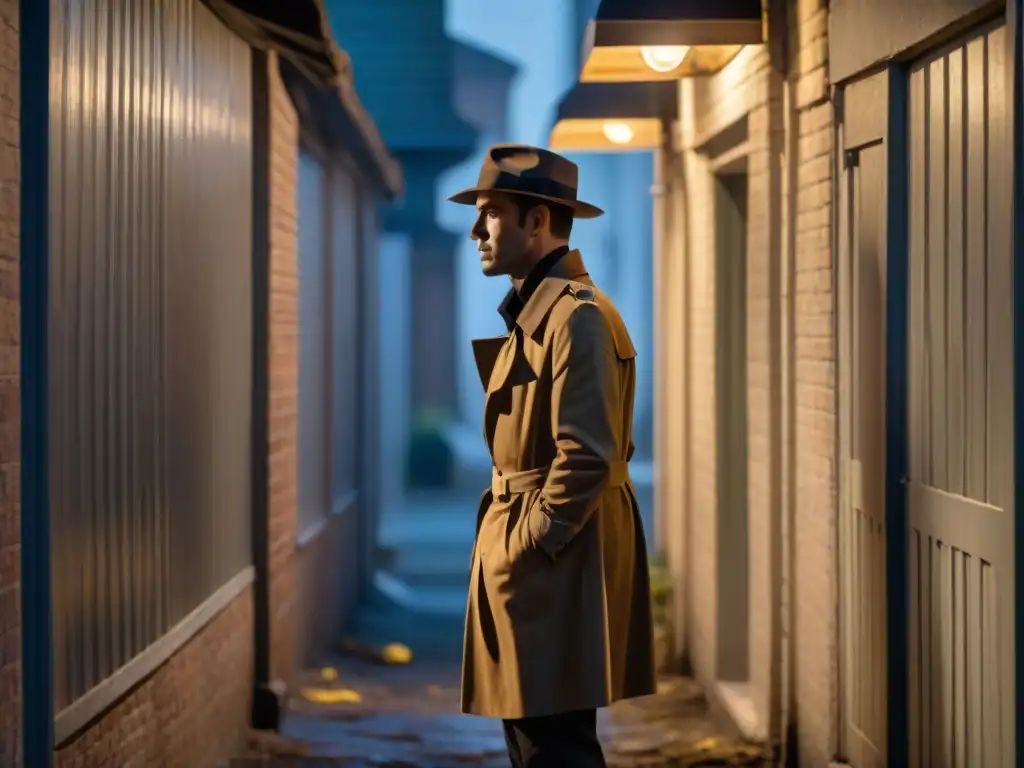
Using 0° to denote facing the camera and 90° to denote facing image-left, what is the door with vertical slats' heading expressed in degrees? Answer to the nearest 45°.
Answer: approximately 45°

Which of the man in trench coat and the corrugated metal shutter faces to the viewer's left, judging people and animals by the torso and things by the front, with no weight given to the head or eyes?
the man in trench coat

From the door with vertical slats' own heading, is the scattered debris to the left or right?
on its right

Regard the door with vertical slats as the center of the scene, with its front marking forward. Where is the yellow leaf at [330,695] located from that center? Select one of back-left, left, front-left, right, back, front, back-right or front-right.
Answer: right

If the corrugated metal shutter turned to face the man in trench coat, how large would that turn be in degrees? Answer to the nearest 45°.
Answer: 0° — it already faces them

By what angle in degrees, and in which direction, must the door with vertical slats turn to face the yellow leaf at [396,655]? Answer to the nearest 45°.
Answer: approximately 90° to its right

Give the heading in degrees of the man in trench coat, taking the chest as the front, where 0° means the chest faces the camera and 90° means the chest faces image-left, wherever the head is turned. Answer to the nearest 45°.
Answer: approximately 90°

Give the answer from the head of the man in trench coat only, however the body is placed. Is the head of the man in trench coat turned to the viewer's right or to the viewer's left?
to the viewer's left

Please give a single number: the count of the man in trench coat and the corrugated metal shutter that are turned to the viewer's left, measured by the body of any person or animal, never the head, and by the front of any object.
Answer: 1

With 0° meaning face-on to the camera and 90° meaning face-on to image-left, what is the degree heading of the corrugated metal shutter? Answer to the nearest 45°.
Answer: approximately 315°

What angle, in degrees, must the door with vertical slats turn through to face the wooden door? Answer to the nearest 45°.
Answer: approximately 135° to its right

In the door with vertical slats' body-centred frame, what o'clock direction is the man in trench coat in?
The man in trench coat is roughly at 1 o'clock from the door with vertical slats.
